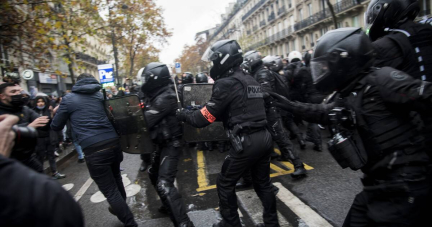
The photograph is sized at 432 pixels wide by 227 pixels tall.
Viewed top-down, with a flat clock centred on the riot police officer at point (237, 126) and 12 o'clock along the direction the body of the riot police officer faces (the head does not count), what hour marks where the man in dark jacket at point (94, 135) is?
The man in dark jacket is roughly at 11 o'clock from the riot police officer.

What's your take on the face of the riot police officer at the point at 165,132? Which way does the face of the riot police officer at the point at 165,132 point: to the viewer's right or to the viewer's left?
to the viewer's left

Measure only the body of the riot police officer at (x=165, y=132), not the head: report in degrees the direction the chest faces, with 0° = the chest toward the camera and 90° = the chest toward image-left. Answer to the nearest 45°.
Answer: approximately 90°

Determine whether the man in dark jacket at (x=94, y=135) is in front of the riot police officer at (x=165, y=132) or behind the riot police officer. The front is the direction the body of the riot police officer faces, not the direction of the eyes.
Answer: in front

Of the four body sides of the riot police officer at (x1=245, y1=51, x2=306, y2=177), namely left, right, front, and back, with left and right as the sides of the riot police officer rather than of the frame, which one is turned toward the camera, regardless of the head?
left

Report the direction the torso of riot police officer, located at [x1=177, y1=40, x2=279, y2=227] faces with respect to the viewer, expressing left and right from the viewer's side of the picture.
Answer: facing away from the viewer and to the left of the viewer

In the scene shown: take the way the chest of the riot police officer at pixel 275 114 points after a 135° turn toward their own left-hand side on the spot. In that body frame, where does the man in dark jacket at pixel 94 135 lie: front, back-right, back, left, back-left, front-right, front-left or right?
right

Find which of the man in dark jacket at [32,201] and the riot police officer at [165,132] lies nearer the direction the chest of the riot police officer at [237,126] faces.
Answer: the riot police officer

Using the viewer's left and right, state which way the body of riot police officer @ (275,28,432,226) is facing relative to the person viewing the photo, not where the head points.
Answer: facing to the left of the viewer

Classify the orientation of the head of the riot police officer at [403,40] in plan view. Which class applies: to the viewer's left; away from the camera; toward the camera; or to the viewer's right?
to the viewer's left

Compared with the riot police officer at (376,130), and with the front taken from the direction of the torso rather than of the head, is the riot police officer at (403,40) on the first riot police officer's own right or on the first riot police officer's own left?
on the first riot police officer's own right

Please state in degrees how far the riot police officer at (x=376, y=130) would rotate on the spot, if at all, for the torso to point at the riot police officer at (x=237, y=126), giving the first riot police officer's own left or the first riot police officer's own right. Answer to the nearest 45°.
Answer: approximately 45° to the first riot police officer's own right

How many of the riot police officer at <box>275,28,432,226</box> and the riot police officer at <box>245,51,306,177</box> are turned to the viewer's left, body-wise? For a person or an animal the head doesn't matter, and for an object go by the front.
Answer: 2

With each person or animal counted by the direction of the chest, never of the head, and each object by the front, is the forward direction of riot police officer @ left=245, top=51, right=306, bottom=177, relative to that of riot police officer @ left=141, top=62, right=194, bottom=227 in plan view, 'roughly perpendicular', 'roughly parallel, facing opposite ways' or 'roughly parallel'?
roughly parallel

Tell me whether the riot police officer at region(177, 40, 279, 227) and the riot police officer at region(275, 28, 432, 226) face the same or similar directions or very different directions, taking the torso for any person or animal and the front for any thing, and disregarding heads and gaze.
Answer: same or similar directions
